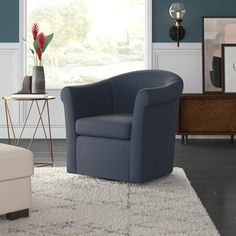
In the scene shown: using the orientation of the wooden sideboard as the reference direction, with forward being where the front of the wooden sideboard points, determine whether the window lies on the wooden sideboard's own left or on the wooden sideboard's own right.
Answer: on the wooden sideboard's own right

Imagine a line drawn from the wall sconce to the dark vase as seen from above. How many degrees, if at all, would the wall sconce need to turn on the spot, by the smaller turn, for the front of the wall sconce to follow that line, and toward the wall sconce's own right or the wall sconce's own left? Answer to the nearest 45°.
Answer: approximately 45° to the wall sconce's own right

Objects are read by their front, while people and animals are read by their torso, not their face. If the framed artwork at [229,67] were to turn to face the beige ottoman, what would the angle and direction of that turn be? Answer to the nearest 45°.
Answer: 0° — it already faces it

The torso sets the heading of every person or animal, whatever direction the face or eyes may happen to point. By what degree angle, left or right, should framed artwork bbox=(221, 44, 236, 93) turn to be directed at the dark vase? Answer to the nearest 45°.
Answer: approximately 45° to its right

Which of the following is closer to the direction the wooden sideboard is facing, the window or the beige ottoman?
the beige ottoman

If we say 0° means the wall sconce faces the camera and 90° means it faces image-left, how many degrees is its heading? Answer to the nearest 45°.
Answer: approximately 0°

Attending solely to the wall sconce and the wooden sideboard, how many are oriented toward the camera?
2

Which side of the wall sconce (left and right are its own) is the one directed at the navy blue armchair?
front

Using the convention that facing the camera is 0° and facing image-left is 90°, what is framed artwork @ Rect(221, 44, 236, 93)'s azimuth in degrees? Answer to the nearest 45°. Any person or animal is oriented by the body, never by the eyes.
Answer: approximately 0°

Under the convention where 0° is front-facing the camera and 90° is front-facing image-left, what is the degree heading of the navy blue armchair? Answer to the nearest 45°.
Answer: approximately 45°

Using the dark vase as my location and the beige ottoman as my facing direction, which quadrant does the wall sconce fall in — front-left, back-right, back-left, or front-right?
back-left
